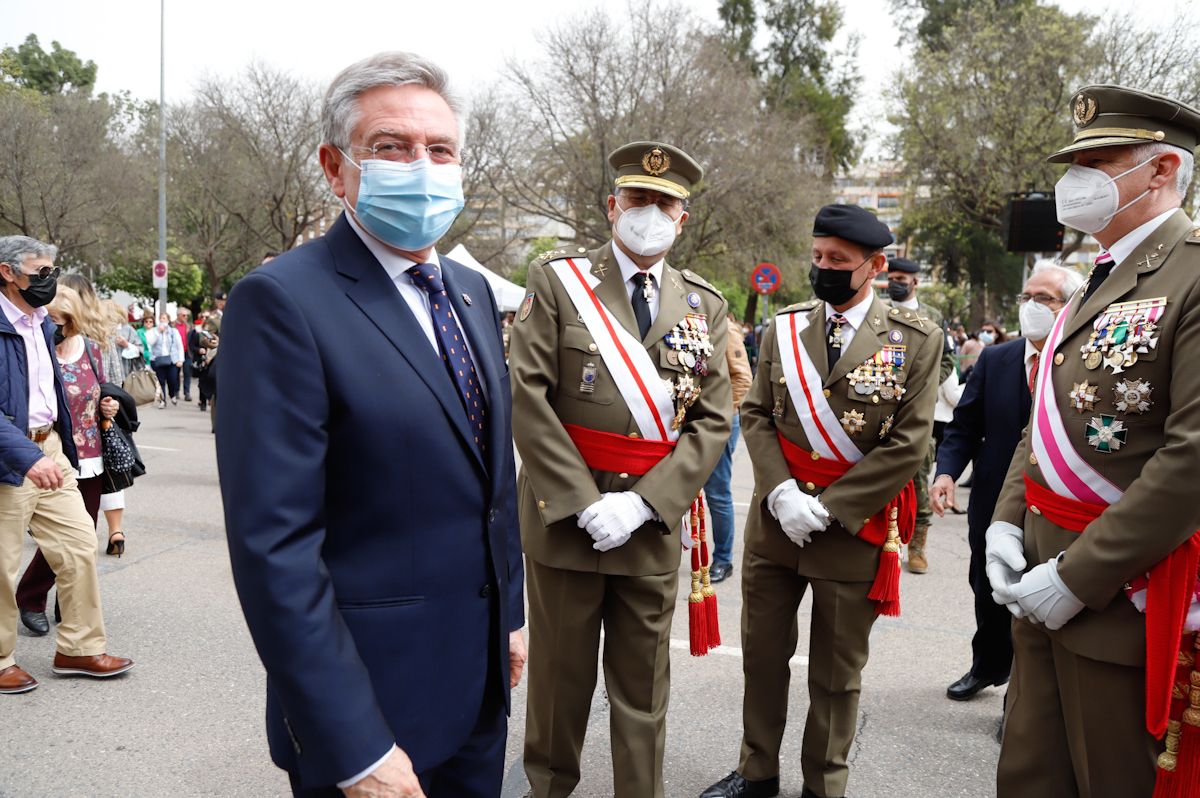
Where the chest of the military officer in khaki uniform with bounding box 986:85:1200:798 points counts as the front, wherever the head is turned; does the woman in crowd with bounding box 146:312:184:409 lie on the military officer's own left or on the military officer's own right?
on the military officer's own right

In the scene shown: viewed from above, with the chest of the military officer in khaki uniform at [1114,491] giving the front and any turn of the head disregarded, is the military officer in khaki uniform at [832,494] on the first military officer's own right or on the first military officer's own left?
on the first military officer's own right

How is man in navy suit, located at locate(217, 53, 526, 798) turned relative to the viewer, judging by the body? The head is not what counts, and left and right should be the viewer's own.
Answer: facing the viewer and to the right of the viewer

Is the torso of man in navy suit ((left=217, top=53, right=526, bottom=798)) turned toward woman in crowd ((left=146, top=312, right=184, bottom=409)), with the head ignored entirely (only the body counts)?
no

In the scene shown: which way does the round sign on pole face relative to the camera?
toward the camera

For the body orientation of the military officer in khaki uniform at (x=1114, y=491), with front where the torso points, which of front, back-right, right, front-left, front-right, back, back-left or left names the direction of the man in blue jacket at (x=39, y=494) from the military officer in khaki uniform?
front-right

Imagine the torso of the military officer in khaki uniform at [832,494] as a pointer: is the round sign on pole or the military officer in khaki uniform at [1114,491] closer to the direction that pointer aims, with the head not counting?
the military officer in khaki uniform

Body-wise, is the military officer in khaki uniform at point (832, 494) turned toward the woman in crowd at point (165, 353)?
no

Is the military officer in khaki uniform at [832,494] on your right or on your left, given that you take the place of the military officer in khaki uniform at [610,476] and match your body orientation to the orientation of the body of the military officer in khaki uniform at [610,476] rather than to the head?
on your left

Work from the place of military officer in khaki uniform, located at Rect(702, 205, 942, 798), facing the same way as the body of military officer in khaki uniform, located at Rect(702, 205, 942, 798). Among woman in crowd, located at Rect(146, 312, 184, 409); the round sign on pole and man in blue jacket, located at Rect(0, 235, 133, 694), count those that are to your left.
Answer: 0

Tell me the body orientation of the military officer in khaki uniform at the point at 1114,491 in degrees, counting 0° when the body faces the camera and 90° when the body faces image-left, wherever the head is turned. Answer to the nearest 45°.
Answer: approximately 45°

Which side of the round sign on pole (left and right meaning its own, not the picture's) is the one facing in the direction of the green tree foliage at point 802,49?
back

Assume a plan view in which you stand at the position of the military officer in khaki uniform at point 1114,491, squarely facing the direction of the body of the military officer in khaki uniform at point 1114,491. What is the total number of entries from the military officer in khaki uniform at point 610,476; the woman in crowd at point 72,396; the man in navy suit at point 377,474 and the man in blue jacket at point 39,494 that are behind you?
0

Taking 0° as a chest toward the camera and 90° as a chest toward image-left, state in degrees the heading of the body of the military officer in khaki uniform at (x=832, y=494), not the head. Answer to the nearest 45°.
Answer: approximately 45°

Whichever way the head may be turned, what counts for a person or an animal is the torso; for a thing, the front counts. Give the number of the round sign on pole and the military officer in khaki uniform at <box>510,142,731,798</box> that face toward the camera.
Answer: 2

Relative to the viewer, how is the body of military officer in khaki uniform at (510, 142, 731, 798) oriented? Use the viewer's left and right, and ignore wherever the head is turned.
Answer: facing the viewer

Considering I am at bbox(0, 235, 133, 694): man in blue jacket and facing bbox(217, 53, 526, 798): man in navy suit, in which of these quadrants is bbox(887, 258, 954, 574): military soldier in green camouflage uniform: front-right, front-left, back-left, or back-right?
front-left

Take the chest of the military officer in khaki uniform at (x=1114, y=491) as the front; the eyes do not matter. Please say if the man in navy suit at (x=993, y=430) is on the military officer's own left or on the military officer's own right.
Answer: on the military officer's own right
